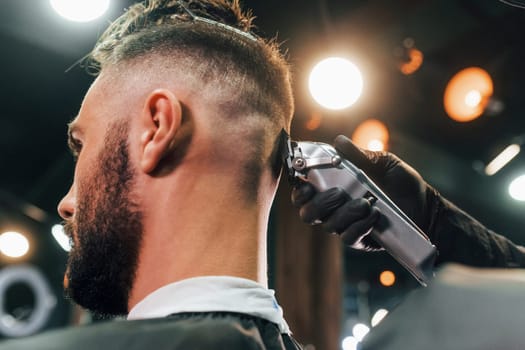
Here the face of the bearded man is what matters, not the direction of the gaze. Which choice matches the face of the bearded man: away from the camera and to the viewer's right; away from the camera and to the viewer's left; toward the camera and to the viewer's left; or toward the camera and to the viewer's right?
away from the camera and to the viewer's left

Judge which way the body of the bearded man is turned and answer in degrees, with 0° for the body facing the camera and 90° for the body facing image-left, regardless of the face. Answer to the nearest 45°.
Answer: approximately 135°
